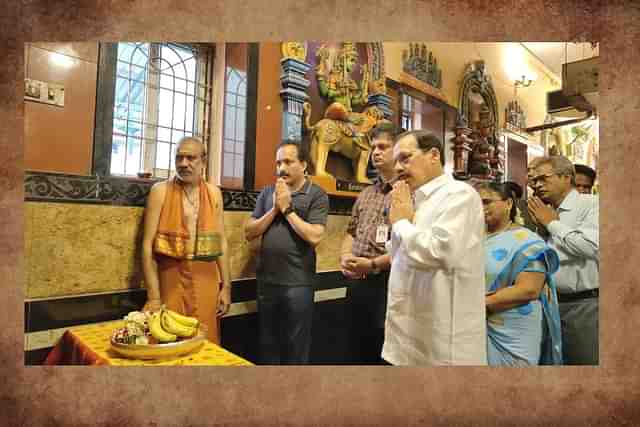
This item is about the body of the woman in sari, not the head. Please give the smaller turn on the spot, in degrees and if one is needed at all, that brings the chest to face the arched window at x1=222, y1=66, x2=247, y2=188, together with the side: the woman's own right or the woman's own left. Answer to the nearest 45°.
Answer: approximately 45° to the woman's own right

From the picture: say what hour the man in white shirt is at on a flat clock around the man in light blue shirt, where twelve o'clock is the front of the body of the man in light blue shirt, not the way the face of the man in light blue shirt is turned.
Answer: The man in white shirt is roughly at 12 o'clock from the man in light blue shirt.

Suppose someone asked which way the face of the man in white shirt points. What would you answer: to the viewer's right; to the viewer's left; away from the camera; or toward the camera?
to the viewer's left

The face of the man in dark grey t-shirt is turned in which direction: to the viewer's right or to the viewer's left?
to the viewer's left

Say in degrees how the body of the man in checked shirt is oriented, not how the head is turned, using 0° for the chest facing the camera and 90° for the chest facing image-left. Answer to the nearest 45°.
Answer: approximately 45°

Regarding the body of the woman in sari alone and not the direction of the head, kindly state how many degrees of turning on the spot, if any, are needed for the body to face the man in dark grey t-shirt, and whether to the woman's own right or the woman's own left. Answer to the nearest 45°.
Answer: approximately 45° to the woman's own right

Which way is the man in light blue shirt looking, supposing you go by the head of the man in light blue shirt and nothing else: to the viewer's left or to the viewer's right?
to the viewer's left

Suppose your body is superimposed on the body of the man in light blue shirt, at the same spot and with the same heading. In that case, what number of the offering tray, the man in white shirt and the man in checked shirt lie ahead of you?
3
